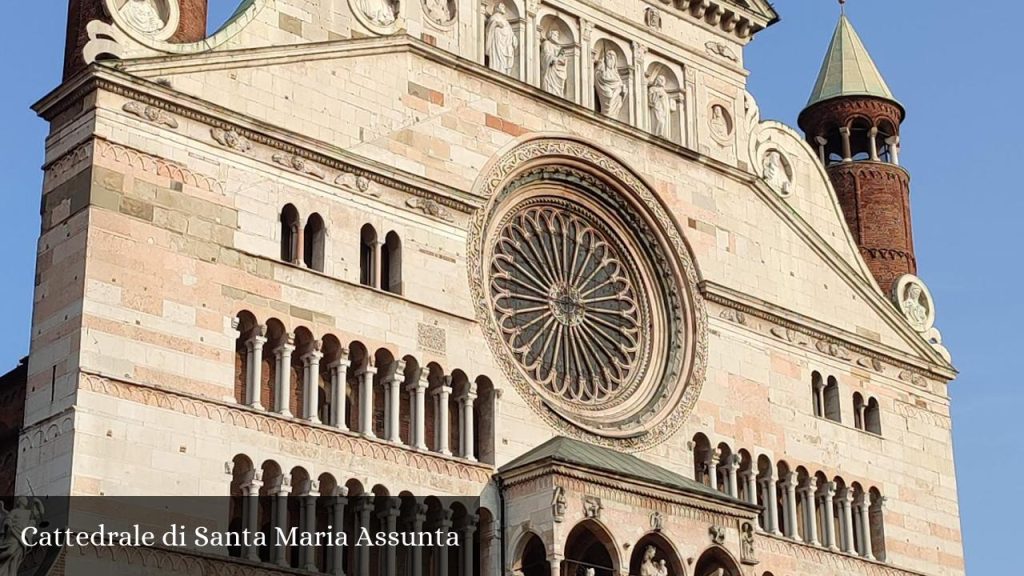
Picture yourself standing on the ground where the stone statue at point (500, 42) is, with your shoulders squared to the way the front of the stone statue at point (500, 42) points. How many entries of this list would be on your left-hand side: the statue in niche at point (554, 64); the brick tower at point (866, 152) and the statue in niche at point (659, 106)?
3

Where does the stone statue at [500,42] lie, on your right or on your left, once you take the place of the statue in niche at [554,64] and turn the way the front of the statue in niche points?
on your right

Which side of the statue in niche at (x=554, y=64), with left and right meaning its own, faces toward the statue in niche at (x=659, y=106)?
left

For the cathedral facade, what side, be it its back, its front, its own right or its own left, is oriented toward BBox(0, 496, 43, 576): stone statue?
right

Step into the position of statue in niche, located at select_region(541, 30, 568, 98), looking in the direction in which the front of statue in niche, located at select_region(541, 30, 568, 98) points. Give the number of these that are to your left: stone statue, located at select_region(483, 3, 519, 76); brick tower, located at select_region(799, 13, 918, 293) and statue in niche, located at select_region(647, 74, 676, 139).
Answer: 2

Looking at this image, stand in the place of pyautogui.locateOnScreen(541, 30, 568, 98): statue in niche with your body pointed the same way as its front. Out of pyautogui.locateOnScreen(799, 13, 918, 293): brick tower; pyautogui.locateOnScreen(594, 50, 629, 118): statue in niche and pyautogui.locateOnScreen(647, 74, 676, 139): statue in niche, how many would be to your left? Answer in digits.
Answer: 3

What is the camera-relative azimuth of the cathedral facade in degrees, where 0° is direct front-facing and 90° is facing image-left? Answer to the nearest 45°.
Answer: approximately 315°

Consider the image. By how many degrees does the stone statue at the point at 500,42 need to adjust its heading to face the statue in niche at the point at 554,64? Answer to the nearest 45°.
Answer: approximately 90° to its left

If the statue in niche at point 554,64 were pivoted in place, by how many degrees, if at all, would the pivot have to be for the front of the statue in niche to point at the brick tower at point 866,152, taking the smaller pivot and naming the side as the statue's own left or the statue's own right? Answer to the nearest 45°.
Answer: approximately 90° to the statue's own left
